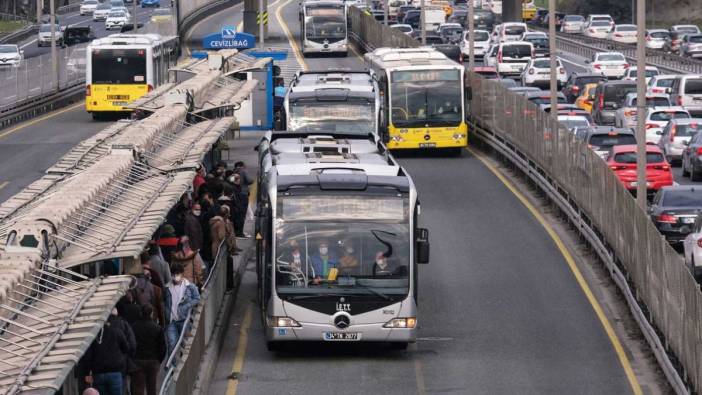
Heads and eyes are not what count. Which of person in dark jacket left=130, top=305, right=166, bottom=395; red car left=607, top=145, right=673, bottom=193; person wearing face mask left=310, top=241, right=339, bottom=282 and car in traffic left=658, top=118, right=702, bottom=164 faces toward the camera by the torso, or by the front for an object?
the person wearing face mask

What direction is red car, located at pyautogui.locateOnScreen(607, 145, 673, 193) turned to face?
away from the camera

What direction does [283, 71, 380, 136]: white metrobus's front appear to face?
toward the camera

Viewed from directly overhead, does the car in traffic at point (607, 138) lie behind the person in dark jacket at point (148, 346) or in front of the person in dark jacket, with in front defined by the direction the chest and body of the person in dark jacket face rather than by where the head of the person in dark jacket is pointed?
in front

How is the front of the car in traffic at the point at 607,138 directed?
away from the camera

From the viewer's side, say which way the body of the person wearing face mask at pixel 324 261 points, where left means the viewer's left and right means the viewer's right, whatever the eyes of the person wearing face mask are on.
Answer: facing the viewer

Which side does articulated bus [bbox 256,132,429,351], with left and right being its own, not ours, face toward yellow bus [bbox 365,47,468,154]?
back

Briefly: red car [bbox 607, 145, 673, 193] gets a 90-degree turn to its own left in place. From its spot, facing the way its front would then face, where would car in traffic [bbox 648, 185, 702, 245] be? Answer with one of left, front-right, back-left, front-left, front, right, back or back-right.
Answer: left

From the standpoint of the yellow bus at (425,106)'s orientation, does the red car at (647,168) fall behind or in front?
in front

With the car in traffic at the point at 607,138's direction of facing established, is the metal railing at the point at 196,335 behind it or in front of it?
behind

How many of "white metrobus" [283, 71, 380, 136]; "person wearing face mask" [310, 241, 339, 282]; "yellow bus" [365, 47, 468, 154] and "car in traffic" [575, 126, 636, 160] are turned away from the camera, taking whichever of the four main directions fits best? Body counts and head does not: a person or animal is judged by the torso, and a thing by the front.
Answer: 1

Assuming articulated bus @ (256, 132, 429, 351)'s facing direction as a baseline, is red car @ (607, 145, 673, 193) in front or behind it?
behind

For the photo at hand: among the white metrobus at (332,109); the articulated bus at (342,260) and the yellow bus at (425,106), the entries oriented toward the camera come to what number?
3

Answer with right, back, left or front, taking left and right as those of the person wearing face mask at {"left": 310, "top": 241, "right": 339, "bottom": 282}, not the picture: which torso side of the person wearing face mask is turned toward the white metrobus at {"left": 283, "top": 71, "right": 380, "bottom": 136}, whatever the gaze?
back

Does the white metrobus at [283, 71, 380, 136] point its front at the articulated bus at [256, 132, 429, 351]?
yes

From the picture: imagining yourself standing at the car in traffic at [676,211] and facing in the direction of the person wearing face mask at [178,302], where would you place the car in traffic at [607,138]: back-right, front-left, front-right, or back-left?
back-right

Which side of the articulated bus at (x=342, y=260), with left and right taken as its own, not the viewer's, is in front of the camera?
front

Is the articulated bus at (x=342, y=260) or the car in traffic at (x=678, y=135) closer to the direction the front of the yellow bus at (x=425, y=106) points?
the articulated bus

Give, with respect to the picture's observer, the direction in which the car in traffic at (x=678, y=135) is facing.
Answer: facing away from the viewer
